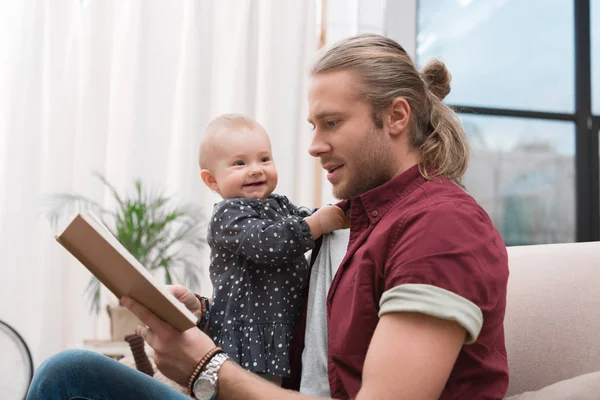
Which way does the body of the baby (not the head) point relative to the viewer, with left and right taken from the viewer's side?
facing the viewer and to the right of the viewer

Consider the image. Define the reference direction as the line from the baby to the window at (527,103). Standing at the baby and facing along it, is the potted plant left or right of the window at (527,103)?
left

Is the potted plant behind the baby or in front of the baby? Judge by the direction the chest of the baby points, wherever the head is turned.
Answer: behind

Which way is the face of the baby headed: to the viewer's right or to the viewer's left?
to the viewer's right

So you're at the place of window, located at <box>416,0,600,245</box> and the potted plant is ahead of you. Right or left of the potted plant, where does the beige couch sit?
left

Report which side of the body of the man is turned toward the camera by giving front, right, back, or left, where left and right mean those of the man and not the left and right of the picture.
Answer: left

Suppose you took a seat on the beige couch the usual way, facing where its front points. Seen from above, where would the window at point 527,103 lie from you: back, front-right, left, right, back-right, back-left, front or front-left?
back

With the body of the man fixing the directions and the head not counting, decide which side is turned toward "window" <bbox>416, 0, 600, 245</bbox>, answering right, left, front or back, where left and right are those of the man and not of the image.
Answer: right

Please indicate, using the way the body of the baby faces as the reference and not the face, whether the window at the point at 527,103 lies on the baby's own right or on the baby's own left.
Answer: on the baby's own left

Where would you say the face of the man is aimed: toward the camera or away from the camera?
toward the camera
